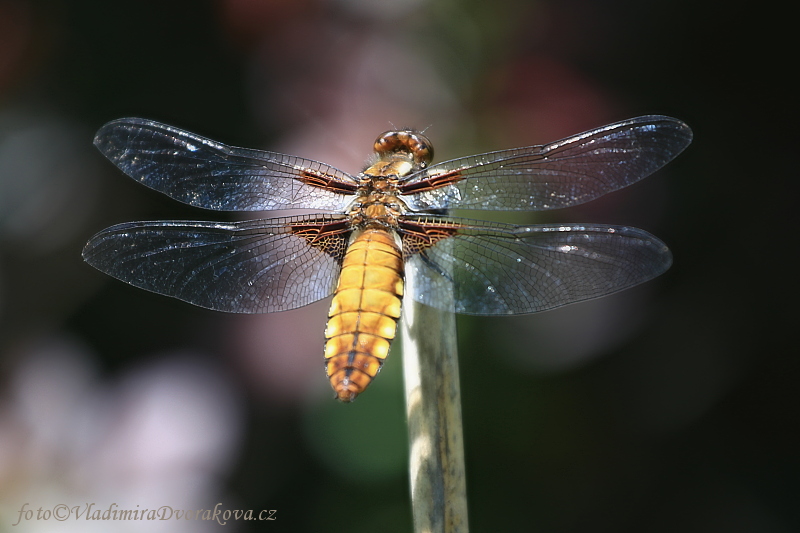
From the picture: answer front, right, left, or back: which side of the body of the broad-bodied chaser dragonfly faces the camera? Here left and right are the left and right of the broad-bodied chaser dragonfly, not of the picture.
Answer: back
